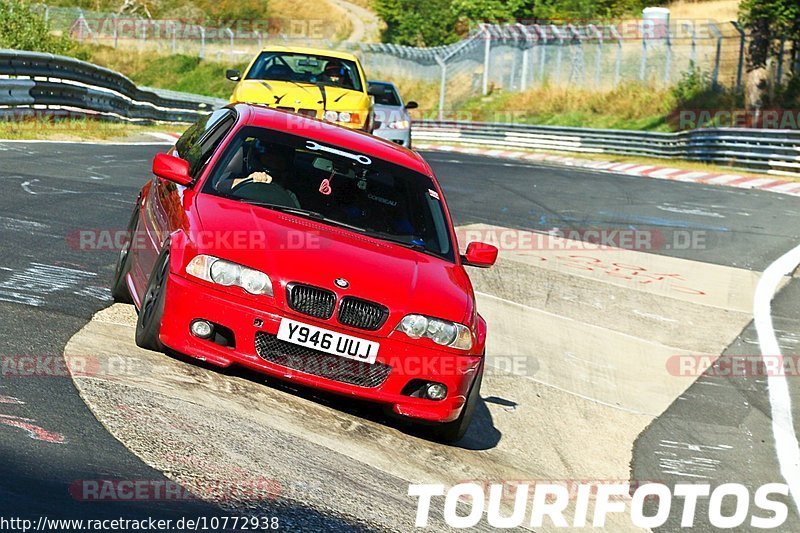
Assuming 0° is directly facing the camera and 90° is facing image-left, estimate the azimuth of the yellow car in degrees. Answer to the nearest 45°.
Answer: approximately 0°

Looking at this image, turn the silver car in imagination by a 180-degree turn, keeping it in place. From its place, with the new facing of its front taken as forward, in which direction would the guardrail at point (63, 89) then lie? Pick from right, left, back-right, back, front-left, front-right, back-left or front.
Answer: left

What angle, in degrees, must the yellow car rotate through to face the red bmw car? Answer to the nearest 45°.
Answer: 0° — it already faces it

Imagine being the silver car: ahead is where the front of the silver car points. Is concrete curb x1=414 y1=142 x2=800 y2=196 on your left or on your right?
on your left

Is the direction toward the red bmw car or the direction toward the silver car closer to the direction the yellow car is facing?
the red bmw car

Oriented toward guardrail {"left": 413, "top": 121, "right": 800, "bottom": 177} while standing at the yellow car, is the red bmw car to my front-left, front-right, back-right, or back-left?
back-right

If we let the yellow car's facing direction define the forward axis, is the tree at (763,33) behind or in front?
behind

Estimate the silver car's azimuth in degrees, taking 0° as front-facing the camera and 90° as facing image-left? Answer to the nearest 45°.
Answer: approximately 0°

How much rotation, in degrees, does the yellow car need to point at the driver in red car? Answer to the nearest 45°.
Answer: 0° — it already faces them

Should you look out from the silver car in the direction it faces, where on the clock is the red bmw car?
The red bmw car is roughly at 12 o'clock from the silver car.

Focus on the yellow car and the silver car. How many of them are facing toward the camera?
2

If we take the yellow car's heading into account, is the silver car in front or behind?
behind
